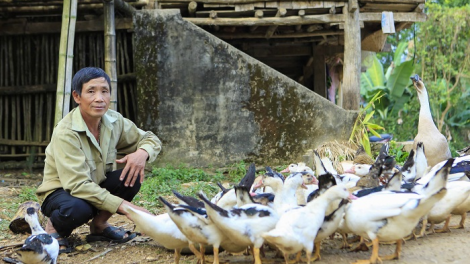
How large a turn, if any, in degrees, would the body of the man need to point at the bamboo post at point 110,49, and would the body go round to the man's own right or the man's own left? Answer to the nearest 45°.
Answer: approximately 135° to the man's own left

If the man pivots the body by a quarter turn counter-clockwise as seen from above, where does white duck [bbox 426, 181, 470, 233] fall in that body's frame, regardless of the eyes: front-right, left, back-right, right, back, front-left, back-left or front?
front-right

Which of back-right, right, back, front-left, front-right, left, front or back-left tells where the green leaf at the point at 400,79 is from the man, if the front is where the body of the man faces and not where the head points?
left

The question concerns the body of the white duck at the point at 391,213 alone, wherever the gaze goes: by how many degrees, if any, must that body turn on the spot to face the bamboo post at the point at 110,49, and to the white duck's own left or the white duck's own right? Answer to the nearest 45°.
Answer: approximately 45° to the white duck's own right

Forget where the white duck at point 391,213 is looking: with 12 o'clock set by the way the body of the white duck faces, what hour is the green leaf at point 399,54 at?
The green leaf is roughly at 3 o'clock from the white duck.

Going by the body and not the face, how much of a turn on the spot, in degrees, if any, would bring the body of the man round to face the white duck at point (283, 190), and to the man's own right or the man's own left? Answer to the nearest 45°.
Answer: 0° — they already face it

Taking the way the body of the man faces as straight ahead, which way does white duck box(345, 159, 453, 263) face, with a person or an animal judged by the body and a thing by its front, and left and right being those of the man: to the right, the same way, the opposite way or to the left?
the opposite way

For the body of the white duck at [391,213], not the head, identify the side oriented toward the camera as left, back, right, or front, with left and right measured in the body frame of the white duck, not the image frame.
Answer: left

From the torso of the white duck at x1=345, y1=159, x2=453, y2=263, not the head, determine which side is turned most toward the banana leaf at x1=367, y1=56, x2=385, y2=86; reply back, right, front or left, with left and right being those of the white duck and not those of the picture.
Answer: right

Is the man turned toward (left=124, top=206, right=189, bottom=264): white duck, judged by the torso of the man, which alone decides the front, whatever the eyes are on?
yes
